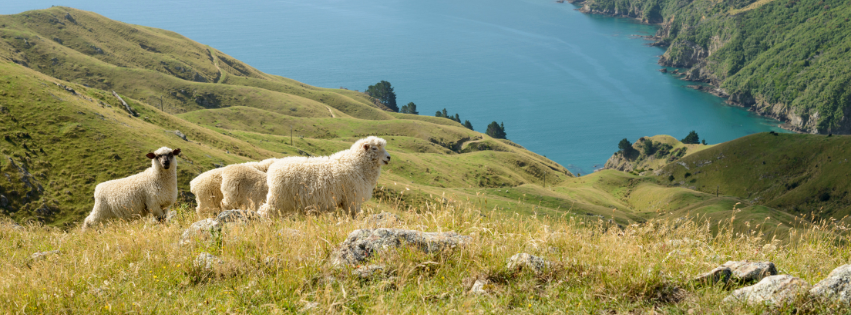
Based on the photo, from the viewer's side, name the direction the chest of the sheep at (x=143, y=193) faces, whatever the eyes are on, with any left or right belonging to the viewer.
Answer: facing the viewer and to the right of the viewer

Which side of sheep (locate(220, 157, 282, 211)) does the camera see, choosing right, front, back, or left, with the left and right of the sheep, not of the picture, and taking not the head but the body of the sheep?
right

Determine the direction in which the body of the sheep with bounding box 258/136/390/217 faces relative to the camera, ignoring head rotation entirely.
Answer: to the viewer's right

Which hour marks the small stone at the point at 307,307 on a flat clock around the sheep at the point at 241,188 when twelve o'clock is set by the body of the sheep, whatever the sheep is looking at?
The small stone is roughly at 3 o'clock from the sheep.

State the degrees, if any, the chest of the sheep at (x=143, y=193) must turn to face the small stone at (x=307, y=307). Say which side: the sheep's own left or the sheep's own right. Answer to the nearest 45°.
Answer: approximately 45° to the sheep's own right

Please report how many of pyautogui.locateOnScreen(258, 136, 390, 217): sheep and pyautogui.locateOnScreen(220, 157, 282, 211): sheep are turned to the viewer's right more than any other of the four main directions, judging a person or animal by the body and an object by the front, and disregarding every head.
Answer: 2

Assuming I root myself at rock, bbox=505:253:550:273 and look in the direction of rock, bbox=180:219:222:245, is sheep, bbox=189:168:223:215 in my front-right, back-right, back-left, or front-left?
front-right

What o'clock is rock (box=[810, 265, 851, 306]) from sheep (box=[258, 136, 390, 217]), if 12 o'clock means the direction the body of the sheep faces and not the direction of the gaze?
The rock is roughly at 2 o'clock from the sheep.

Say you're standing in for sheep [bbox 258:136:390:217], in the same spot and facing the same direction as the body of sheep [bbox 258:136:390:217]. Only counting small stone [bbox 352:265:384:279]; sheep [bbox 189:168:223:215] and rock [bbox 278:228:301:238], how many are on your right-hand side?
2

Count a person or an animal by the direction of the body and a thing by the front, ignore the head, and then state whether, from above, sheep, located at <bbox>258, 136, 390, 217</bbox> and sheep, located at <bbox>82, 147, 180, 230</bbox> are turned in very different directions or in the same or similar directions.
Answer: same or similar directions

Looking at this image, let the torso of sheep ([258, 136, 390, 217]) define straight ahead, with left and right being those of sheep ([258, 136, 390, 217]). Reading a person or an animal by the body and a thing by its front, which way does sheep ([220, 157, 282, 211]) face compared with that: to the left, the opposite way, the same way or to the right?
the same way

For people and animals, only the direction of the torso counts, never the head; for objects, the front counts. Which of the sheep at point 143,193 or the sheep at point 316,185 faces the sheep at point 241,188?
the sheep at point 143,193

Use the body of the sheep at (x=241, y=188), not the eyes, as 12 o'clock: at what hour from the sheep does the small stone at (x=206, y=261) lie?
The small stone is roughly at 3 o'clock from the sheep.

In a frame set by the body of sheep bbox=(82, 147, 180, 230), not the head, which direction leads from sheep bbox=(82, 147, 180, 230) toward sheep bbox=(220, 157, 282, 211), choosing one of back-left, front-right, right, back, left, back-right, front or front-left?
front

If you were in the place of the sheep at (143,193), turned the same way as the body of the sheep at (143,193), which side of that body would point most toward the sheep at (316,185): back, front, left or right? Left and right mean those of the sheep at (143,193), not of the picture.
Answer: front

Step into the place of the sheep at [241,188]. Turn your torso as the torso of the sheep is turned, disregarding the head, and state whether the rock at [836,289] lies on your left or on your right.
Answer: on your right

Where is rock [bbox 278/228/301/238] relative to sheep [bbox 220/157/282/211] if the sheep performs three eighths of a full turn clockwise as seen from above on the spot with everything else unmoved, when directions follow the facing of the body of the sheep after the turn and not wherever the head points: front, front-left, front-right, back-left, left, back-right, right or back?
front-left

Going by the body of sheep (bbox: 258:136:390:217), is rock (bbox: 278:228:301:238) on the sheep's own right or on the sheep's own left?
on the sheep's own right

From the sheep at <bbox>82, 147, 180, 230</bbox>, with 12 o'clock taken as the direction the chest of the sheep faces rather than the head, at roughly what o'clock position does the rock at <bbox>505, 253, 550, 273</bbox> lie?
The rock is roughly at 1 o'clock from the sheep.
